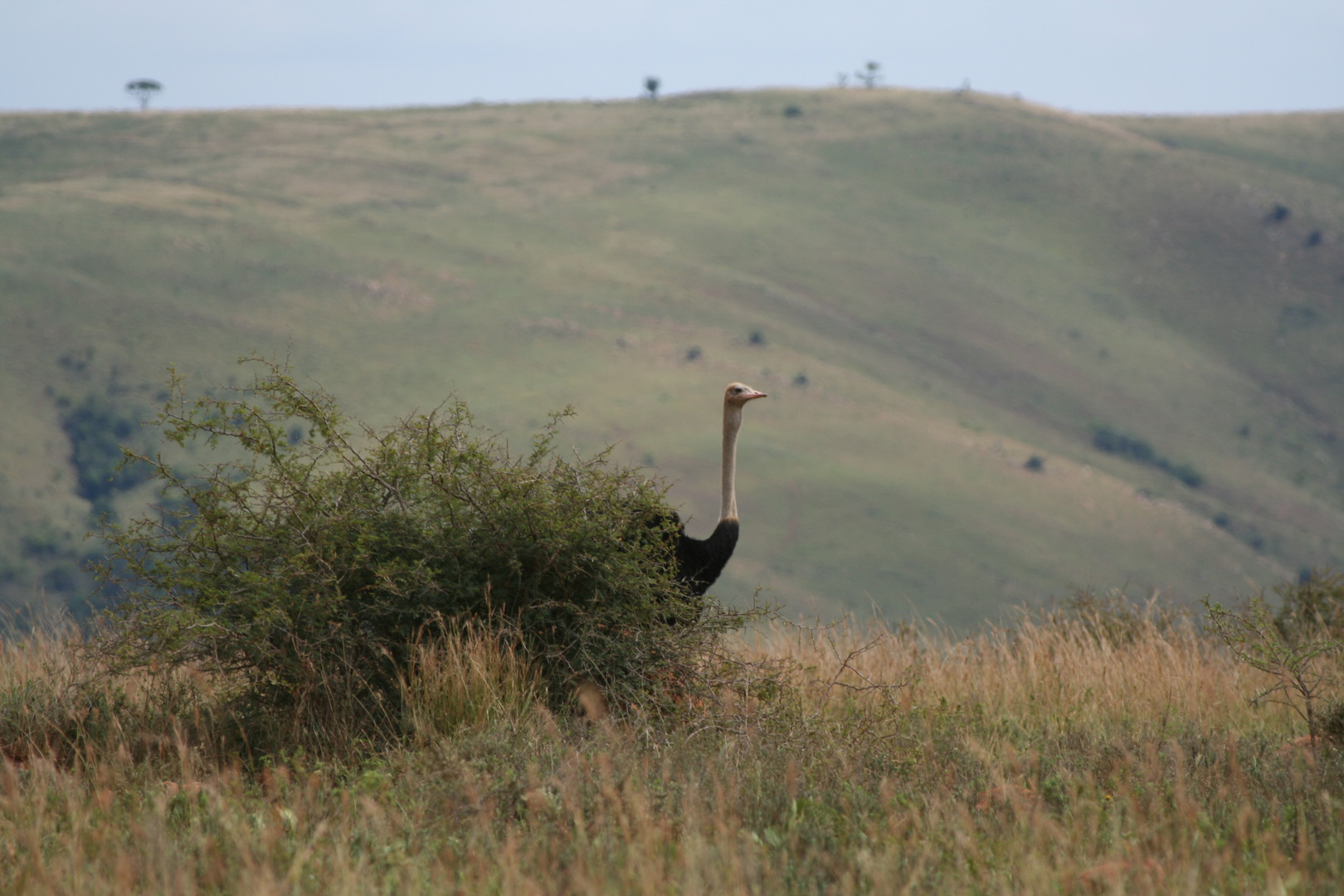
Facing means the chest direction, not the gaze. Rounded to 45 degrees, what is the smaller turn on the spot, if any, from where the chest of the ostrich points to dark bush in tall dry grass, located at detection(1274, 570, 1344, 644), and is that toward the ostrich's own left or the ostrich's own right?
approximately 45° to the ostrich's own left

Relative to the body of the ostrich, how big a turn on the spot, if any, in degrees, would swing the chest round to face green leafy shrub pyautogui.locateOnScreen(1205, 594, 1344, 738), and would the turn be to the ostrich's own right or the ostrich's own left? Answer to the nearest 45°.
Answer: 0° — it already faces it

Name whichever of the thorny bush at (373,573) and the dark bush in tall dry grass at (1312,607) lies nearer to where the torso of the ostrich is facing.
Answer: the dark bush in tall dry grass

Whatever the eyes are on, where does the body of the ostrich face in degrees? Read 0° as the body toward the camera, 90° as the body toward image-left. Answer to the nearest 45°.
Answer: approximately 270°

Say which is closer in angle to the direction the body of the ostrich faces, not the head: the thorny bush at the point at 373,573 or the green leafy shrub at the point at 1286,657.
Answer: the green leafy shrub

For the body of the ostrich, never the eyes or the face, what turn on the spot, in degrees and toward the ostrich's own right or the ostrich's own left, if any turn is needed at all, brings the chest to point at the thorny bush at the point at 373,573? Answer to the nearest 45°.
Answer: approximately 135° to the ostrich's own right
